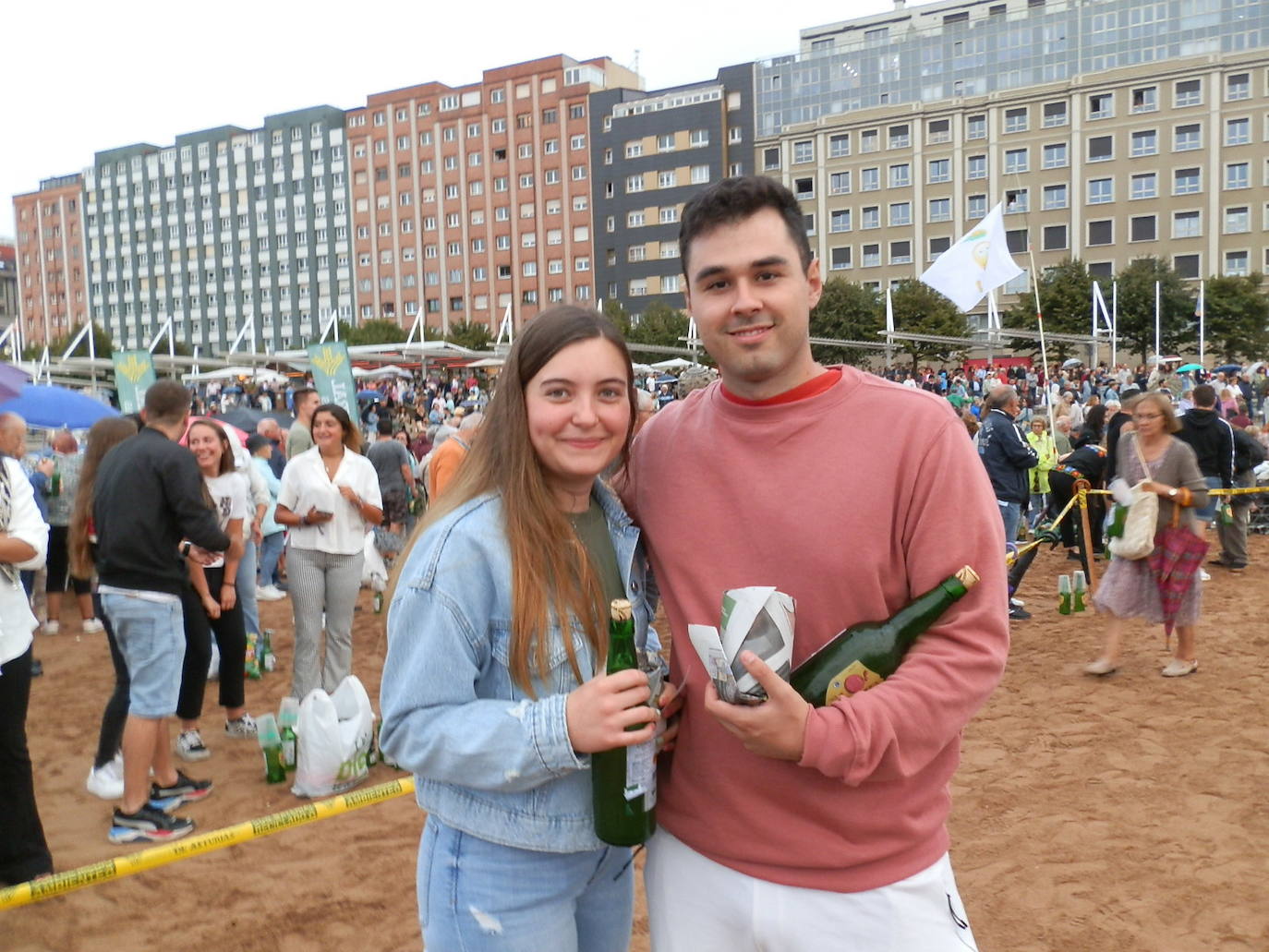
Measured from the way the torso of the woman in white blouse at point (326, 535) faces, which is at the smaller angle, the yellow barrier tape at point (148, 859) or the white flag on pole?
the yellow barrier tape

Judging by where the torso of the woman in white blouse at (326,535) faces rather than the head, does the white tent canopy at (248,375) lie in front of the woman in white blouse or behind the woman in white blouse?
behind

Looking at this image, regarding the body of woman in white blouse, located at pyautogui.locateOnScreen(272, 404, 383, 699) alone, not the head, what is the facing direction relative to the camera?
toward the camera

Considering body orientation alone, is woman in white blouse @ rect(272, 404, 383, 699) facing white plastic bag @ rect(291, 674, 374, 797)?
yes
